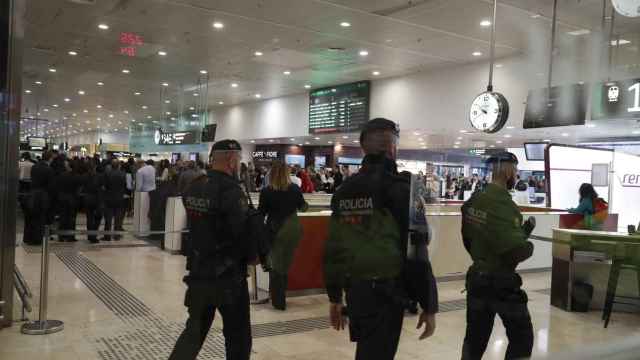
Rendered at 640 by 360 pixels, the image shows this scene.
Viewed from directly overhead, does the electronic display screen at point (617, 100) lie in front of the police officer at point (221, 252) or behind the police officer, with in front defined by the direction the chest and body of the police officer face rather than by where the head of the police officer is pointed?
in front

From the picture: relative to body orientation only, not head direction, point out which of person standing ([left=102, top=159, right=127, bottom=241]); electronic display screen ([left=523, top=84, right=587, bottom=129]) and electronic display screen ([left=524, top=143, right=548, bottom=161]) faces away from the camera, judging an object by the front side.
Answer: the person standing

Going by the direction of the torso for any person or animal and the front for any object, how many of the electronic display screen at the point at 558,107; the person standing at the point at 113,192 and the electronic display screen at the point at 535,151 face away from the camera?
1

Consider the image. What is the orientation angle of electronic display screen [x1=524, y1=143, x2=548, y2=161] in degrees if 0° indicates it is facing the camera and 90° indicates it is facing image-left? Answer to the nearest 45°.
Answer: approximately 0°

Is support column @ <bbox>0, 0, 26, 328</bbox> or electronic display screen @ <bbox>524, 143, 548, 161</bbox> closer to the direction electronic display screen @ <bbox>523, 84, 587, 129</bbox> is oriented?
the support column

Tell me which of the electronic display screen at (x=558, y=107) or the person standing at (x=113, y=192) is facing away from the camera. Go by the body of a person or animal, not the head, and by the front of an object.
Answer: the person standing

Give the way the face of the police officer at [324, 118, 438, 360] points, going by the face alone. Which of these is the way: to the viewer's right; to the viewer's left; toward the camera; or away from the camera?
away from the camera

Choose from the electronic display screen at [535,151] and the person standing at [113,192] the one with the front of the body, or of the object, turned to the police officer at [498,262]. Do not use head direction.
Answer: the electronic display screen

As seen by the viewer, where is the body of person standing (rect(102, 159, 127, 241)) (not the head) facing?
away from the camera

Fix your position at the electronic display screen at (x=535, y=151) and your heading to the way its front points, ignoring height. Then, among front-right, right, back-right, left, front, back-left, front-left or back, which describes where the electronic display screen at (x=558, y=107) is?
front

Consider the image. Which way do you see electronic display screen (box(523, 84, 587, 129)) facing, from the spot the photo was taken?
facing the viewer

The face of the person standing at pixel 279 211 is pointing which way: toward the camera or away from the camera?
away from the camera

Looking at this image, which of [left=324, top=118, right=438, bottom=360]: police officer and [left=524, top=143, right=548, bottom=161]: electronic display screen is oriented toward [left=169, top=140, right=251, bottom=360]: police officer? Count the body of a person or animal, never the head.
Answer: the electronic display screen

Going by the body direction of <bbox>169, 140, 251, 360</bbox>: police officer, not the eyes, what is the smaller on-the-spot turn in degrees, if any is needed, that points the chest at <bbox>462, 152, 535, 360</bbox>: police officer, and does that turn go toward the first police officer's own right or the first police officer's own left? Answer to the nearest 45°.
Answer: approximately 45° to the first police officer's own right

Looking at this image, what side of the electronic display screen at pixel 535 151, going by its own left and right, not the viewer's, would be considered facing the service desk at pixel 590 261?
front

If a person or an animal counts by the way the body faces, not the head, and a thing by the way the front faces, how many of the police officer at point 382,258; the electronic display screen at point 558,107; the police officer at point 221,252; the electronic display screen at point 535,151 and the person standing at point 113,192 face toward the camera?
2

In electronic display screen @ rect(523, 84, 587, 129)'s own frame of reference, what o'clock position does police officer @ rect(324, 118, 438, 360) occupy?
The police officer is roughly at 12 o'clock from the electronic display screen.

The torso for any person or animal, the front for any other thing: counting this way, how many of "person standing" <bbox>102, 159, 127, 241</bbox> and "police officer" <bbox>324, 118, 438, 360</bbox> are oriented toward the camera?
0

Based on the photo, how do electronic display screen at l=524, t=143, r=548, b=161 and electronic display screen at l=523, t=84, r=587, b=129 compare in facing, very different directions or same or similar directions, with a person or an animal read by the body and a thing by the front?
same or similar directions
